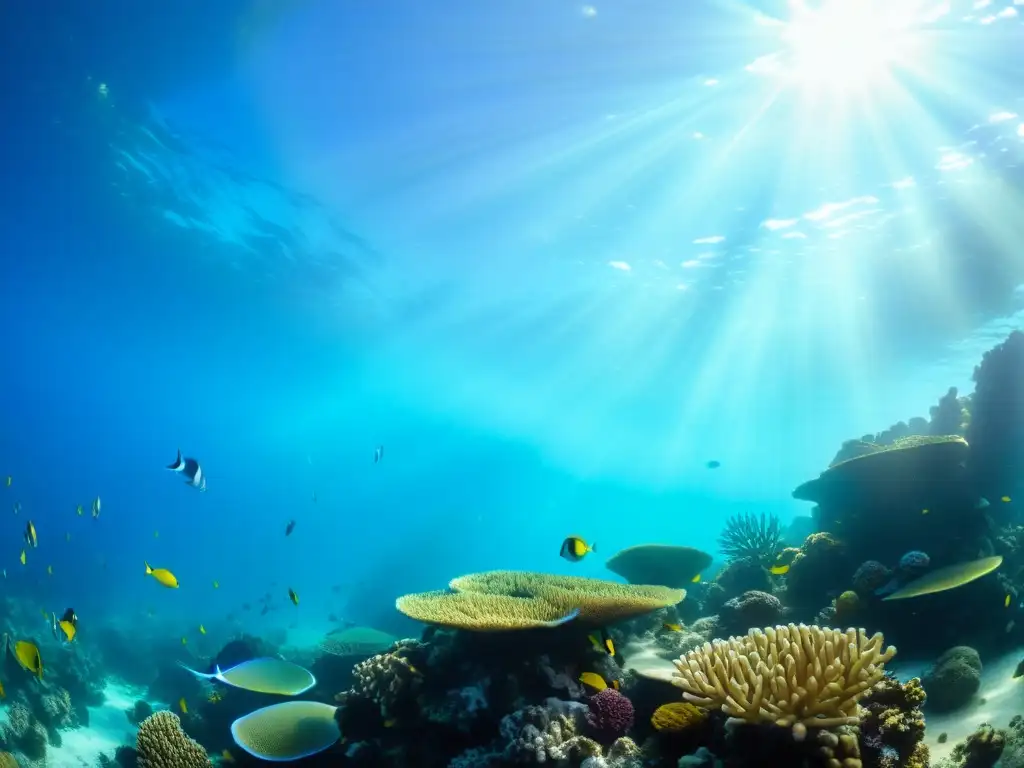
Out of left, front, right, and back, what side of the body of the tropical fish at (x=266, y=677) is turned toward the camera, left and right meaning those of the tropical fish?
right

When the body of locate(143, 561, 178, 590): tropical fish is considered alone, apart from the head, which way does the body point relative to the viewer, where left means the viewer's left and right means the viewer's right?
facing to the right of the viewer

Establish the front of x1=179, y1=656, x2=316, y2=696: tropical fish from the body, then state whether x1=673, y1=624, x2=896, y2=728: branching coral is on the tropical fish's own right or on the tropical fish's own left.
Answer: on the tropical fish's own right

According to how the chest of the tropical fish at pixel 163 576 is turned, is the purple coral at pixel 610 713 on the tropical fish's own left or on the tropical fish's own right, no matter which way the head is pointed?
on the tropical fish's own right
